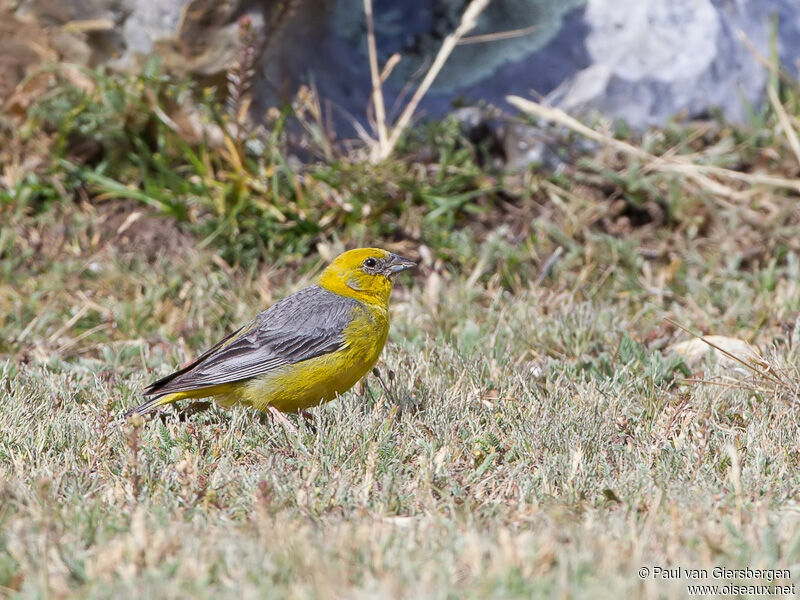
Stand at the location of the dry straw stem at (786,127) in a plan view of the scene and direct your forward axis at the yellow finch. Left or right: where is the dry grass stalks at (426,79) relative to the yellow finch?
right

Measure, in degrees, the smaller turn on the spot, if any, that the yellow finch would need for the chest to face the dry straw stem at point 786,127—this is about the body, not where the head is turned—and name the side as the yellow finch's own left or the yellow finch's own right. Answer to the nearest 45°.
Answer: approximately 45° to the yellow finch's own left

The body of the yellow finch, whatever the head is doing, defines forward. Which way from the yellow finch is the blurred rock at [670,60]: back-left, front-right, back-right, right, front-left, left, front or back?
front-left

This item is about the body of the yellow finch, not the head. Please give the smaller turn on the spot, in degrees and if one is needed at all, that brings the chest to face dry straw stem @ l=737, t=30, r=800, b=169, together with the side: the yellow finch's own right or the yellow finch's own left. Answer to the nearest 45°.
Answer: approximately 45° to the yellow finch's own left

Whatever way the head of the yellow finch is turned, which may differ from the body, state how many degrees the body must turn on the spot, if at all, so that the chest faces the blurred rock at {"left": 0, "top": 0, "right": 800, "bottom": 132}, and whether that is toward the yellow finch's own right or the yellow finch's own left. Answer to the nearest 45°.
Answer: approximately 45° to the yellow finch's own left

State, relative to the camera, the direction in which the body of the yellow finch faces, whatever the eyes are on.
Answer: to the viewer's right

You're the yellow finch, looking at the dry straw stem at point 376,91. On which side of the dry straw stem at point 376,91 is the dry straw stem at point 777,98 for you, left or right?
right

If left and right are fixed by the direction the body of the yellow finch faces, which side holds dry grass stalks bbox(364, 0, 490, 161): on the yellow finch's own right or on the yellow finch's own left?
on the yellow finch's own left

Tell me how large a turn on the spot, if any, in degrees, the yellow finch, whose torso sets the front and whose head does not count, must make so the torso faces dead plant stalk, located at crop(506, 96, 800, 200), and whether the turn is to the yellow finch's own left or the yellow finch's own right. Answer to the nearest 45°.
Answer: approximately 45° to the yellow finch's own left
